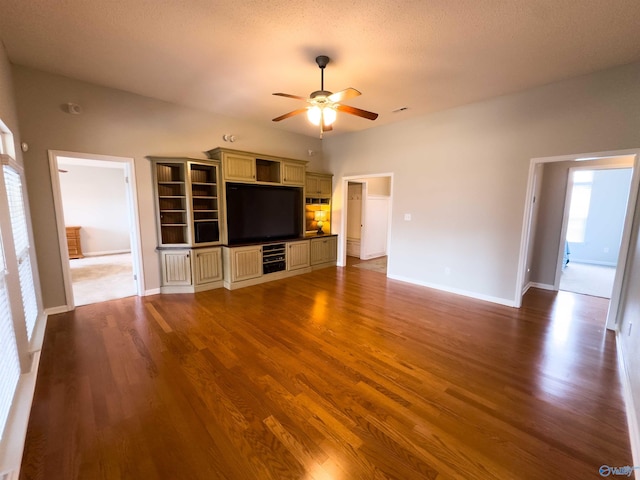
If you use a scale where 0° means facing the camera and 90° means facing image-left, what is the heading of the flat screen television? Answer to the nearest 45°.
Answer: approximately 315°

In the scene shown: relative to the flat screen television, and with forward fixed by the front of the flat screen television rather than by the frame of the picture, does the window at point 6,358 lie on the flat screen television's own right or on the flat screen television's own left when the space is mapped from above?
on the flat screen television's own right

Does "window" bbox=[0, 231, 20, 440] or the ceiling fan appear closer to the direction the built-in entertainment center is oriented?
the ceiling fan

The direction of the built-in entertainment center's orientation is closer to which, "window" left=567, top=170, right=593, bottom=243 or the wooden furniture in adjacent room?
the window

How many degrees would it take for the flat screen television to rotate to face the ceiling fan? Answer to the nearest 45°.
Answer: approximately 45° to its right

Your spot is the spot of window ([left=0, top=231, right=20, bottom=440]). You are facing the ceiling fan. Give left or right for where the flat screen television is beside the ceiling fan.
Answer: left

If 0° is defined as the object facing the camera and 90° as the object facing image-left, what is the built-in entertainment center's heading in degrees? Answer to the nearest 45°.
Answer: approximately 315°

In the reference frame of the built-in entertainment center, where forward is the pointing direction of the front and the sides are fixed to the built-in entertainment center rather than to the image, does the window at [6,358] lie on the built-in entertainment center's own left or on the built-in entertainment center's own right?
on the built-in entertainment center's own right

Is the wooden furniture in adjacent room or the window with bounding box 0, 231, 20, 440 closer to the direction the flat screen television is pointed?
the window

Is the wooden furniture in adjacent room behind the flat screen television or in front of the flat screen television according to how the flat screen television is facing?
behind

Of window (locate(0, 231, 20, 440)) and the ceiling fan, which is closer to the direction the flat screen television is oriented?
the ceiling fan

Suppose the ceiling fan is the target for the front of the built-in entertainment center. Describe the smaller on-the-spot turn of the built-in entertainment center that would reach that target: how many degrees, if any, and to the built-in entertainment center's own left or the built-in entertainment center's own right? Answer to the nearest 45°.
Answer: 0° — it already faces it
